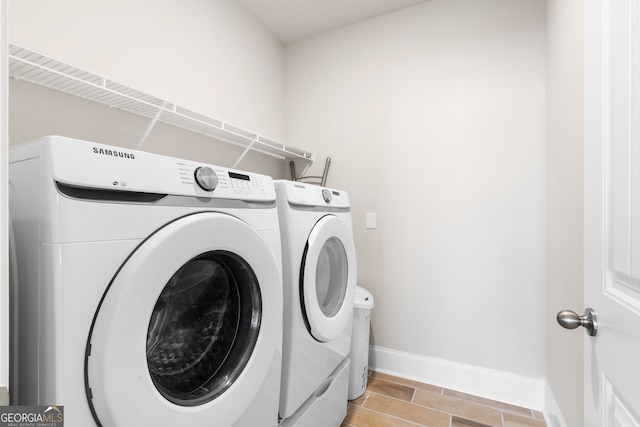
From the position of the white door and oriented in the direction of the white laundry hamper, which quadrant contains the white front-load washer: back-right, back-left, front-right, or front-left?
front-left

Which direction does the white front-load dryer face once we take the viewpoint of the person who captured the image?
facing the viewer and to the right of the viewer

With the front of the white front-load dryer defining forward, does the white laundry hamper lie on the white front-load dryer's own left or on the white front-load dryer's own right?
on the white front-load dryer's own left

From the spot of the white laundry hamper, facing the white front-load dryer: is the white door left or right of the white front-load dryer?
left

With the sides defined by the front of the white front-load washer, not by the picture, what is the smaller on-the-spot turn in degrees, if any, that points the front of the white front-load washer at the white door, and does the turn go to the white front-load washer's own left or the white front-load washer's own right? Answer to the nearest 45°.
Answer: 0° — it already faces it

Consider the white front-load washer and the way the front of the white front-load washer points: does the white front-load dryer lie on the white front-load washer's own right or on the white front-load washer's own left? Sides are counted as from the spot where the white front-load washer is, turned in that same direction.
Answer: on the white front-load washer's own left

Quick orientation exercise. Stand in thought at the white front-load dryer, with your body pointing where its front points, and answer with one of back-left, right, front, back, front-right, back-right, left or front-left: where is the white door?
front

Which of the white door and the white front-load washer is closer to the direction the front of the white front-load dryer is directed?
the white door

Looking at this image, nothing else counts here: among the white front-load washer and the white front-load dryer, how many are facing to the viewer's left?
0

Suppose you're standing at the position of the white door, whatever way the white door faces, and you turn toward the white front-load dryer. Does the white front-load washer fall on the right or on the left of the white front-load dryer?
left
